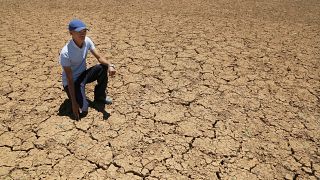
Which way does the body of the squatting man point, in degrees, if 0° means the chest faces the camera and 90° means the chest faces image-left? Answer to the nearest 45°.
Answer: approximately 315°

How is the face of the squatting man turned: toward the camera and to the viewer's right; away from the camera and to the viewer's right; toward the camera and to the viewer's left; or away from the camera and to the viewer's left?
toward the camera and to the viewer's right
